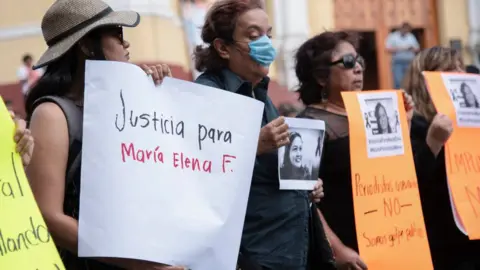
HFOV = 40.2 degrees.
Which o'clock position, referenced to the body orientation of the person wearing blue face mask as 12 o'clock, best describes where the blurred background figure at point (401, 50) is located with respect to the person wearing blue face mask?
The blurred background figure is roughly at 8 o'clock from the person wearing blue face mask.

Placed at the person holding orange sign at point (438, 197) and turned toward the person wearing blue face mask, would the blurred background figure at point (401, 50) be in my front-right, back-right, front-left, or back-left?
back-right

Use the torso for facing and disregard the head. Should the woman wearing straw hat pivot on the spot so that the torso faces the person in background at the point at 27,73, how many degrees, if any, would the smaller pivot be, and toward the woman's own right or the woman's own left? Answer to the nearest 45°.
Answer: approximately 90° to the woman's own left

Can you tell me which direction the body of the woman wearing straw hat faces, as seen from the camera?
to the viewer's right

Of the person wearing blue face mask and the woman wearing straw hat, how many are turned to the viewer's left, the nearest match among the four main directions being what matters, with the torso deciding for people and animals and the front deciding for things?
0

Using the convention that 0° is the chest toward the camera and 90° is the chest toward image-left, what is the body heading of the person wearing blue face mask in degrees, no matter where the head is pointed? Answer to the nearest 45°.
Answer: approximately 315°

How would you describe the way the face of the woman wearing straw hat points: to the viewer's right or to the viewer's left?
to the viewer's right

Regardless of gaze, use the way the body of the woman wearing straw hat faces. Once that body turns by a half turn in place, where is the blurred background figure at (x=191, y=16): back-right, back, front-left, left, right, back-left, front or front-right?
right

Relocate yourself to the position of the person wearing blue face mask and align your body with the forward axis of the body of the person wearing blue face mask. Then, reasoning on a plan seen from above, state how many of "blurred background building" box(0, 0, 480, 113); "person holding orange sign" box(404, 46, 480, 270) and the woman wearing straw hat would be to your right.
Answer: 1
